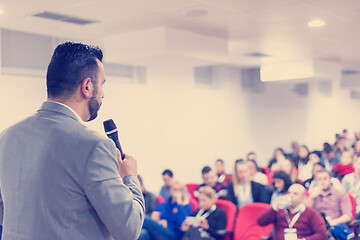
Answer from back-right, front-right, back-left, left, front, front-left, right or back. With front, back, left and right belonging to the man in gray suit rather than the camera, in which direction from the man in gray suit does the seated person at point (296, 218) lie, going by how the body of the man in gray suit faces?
front

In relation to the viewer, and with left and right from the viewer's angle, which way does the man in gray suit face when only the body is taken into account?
facing away from the viewer and to the right of the viewer

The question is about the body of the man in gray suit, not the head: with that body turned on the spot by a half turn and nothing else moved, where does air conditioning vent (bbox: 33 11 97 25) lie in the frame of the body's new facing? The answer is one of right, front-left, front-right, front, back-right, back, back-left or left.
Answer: back-right

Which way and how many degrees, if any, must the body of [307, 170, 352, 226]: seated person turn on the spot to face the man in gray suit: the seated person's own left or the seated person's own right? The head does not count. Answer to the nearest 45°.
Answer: approximately 45° to the seated person's own left

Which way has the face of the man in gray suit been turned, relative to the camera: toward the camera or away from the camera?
away from the camera

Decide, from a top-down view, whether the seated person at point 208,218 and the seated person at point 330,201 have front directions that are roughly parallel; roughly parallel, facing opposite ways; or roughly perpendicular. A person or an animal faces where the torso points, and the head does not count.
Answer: roughly parallel

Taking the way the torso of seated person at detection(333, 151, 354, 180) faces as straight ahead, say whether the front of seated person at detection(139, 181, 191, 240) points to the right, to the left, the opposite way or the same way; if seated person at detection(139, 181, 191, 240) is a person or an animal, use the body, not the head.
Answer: the same way

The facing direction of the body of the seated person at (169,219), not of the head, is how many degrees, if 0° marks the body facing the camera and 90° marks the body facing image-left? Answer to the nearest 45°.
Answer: approximately 45°

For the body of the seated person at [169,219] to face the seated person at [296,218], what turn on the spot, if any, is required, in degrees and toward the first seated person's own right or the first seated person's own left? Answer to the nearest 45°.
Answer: approximately 90° to the first seated person's own left

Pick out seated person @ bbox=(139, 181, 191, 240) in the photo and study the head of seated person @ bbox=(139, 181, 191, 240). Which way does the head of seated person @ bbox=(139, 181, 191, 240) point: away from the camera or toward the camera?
toward the camera

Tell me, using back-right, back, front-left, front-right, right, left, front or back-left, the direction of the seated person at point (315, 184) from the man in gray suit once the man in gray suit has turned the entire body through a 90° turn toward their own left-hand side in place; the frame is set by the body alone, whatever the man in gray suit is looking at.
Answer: right

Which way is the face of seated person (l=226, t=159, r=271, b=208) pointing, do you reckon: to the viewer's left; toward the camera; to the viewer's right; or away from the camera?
toward the camera

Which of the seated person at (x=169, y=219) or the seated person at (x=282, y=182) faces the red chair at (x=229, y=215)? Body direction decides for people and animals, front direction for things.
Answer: the seated person at (x=282, y=182)

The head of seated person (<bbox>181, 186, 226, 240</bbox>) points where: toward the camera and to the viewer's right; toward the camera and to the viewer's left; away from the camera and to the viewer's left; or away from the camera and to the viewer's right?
toward the camera and to the viewer's left

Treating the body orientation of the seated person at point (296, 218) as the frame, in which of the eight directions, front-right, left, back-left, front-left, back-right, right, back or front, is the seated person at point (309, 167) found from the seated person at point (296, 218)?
back-right

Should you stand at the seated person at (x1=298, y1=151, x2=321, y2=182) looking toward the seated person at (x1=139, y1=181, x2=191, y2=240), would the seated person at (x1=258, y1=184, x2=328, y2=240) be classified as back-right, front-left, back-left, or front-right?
front-left

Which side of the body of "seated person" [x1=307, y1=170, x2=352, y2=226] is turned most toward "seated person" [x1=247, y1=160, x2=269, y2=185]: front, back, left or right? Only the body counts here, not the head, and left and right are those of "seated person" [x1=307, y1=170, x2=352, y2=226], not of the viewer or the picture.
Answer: right

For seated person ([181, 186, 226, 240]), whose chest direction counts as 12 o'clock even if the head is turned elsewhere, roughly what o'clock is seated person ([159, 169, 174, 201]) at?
seated person ([159, 169, 174, 201]) is roughly at 4 o'clock from seated person ([181, 186, 226, 240]).

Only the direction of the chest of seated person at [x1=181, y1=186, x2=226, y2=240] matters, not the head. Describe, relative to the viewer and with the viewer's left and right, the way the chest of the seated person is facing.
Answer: facing the viewer and to the left of the viewer
